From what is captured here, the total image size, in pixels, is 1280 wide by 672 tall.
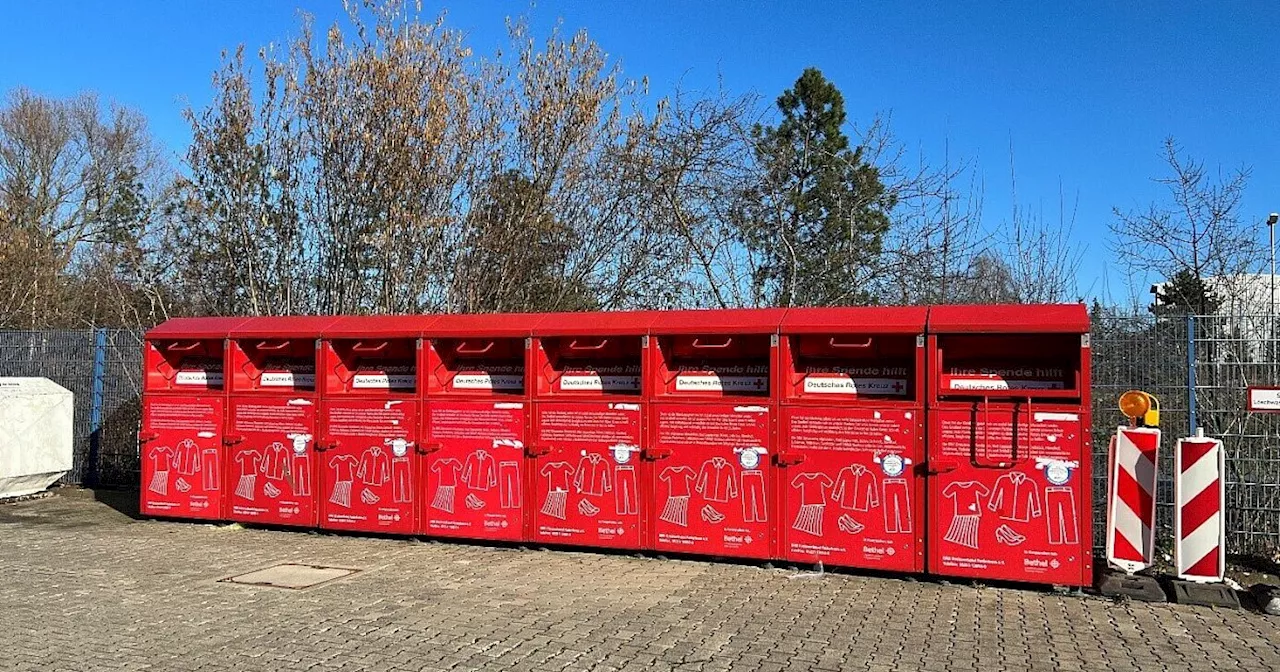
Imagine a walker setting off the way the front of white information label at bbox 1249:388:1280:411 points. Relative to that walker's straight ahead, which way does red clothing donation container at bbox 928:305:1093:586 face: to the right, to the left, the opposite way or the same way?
the same way

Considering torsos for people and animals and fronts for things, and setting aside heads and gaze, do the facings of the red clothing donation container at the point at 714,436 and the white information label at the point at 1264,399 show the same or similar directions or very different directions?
same or similar directions

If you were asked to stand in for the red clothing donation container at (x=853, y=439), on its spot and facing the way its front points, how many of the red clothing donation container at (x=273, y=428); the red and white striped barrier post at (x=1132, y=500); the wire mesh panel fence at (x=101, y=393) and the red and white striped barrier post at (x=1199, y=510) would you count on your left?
2

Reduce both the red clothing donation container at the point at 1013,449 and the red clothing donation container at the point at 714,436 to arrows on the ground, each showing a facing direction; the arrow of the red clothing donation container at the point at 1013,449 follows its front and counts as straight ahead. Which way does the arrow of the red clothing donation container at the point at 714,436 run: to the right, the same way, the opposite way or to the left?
the same way

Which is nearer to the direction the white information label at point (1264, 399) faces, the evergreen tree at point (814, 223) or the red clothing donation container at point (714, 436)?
the red clothing donation container

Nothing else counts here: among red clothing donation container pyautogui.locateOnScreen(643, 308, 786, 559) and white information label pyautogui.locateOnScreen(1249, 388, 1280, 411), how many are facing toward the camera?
2

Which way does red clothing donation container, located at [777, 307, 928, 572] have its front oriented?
toward the camera

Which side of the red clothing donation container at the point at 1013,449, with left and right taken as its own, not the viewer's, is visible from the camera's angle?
front

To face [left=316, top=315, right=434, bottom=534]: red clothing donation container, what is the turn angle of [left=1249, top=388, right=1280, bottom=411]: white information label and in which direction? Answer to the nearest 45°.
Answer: approximately 90° to its right

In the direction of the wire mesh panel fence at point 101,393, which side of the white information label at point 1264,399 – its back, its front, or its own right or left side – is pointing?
right

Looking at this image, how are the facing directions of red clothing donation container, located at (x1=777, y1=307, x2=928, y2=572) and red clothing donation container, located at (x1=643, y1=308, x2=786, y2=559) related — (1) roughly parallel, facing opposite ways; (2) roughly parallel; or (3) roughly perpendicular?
roughly parallel

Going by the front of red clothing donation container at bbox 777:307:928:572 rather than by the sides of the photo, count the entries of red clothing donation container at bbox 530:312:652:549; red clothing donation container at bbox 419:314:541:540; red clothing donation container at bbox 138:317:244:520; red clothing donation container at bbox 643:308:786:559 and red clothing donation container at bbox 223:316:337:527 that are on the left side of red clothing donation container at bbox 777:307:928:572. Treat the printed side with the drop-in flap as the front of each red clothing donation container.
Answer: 0

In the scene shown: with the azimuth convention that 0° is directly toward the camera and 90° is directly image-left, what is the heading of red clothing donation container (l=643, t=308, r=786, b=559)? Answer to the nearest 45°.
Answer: approximately 0°
